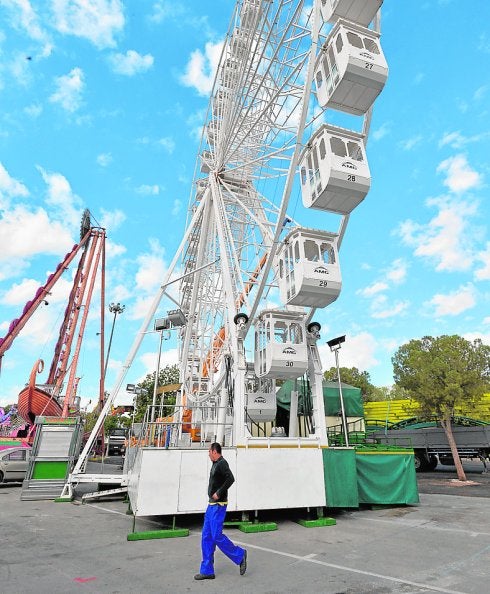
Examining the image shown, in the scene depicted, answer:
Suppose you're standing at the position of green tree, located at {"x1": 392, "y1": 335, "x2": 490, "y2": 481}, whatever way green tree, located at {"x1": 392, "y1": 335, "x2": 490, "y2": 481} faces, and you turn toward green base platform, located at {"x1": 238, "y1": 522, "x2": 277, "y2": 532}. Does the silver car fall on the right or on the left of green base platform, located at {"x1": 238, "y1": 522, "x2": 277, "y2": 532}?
right

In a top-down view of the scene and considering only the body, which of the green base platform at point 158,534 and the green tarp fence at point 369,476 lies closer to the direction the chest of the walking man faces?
the green base platform

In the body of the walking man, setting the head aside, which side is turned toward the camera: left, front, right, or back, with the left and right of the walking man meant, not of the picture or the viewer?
left

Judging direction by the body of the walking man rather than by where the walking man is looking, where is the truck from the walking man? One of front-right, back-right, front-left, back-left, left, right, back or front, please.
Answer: back-right

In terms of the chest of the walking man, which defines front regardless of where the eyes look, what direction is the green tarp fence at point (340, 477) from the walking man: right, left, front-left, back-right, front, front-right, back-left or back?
back-right

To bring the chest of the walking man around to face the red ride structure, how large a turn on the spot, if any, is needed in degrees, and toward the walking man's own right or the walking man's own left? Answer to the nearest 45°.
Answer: approximately 45° to the walking man's own right

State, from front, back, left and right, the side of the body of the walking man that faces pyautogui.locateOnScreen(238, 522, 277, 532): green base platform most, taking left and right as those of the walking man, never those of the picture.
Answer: right

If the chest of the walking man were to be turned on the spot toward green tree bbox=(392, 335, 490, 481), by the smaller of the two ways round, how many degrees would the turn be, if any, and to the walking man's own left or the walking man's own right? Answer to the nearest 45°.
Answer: approximately 135° to the walking man's own right

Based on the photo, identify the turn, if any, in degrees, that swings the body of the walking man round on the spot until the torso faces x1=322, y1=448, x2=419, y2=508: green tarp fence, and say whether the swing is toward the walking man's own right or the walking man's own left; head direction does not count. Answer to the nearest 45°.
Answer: approximately 135° to the walking man's own right
